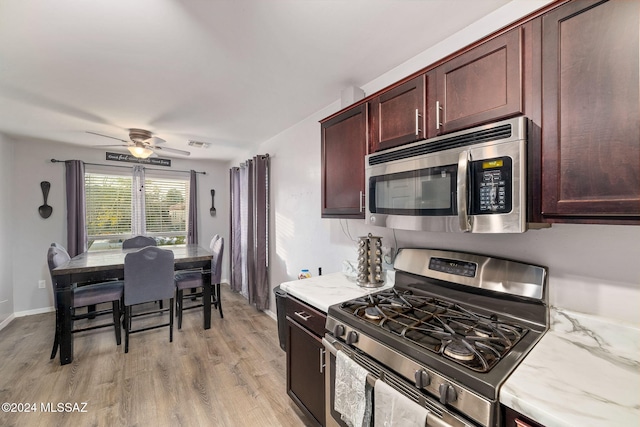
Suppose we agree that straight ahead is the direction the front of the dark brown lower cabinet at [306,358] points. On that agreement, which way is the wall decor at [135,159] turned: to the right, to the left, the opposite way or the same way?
to the left

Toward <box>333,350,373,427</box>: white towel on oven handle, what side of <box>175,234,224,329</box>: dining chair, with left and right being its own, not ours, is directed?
left

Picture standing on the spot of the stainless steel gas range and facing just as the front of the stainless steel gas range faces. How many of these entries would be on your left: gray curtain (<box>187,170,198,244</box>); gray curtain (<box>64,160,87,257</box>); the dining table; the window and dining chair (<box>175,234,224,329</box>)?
0

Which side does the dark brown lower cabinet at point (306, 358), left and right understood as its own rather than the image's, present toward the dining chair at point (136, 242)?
right

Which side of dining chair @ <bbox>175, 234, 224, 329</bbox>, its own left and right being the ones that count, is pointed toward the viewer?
left

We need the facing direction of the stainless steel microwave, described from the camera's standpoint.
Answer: facing the viewer and to the left of the viewer

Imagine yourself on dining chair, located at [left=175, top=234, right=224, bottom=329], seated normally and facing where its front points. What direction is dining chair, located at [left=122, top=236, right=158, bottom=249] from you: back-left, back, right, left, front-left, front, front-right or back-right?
front-right

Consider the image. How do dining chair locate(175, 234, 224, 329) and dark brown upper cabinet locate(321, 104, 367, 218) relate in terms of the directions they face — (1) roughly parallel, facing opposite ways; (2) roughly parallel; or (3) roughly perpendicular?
roughly parallel

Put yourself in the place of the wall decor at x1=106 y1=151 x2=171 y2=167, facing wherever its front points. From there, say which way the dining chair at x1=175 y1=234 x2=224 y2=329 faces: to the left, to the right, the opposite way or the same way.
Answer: to the right

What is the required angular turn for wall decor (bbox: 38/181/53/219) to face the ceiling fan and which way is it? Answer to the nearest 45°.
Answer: approximately 45° to its left

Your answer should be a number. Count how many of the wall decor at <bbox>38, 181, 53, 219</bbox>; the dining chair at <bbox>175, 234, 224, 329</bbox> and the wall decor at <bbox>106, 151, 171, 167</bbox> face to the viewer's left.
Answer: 1

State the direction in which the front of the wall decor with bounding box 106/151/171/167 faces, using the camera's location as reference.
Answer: facing the viewer

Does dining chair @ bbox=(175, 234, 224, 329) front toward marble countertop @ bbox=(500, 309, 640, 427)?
no

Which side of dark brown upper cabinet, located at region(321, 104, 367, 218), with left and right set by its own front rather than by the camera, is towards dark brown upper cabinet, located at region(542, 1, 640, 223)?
left
